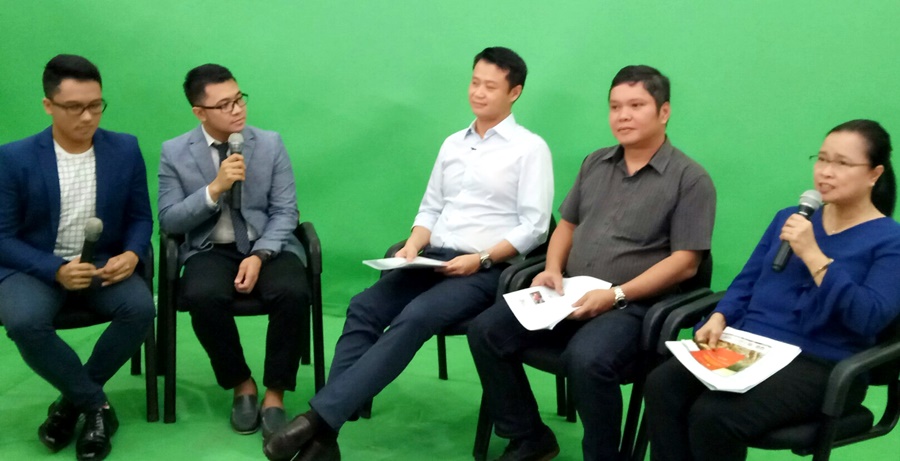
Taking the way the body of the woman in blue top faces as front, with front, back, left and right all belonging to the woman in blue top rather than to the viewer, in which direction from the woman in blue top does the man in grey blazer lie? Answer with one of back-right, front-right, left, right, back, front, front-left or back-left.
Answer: front-right

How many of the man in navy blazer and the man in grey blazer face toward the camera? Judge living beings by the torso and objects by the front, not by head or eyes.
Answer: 2

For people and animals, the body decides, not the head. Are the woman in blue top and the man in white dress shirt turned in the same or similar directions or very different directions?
same or similar directions

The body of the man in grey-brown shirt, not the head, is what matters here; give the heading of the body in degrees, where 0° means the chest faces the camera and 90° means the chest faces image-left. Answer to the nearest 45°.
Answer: approximately 45°

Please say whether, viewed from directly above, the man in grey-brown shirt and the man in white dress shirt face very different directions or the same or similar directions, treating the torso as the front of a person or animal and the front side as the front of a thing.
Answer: same or similar directions

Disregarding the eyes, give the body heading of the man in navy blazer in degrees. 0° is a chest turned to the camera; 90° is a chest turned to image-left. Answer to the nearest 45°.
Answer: approximately 0°

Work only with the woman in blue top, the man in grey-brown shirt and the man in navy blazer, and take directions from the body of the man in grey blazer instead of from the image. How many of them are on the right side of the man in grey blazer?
1

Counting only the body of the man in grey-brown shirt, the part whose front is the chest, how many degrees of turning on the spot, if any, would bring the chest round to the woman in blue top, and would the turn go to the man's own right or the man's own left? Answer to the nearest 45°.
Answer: approximately 90° to the man's own left

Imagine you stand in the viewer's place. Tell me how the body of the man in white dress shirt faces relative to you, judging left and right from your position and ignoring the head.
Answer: facing the viewer and to the left of the viewer

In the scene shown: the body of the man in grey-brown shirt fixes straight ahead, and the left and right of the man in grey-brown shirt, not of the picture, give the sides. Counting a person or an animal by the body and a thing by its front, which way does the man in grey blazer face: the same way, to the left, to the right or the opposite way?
to the left

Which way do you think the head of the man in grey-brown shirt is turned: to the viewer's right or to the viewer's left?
to the viewer's left

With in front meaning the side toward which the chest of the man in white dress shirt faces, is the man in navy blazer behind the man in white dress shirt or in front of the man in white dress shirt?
in front

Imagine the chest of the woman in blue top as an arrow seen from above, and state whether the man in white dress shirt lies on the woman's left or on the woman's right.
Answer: on the woman's right

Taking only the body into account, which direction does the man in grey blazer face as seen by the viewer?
toward the camera

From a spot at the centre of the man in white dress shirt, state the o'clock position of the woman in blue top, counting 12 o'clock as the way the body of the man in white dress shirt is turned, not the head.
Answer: The woman in blue top is roughly at 9 o'clock from the man in white dress shirt.
